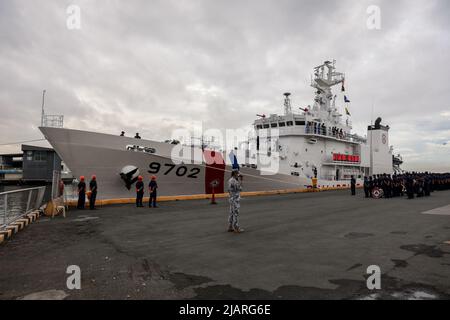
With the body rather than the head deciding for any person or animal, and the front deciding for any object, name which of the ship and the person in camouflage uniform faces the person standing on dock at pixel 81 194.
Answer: the ship

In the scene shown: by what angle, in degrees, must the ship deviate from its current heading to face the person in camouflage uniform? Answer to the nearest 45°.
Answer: approximately 45° to its left

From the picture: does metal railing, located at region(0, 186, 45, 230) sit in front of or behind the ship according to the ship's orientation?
in front

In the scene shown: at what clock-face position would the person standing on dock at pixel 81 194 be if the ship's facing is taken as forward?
The person standing on dock is roughly at 12 o'clock from the ship.

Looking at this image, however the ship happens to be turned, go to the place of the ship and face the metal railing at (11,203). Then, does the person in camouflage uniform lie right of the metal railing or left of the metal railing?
left

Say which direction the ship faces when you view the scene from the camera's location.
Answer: facing the viewer and to the left of the viewer

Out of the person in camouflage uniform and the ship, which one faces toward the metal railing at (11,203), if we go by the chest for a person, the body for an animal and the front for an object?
the ship

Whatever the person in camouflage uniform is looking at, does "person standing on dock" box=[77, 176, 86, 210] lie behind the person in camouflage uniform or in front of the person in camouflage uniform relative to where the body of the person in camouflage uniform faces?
behind

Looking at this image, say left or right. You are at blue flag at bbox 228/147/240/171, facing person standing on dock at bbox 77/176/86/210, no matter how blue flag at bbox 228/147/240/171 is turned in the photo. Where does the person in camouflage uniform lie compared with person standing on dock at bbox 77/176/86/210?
left
